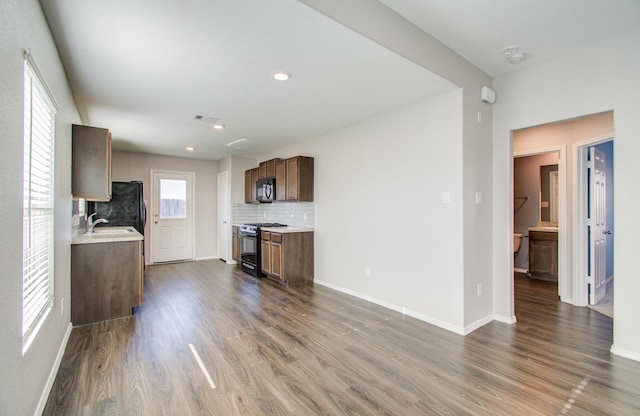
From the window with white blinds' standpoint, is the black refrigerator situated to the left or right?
on its left

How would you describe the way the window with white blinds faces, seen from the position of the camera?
facing to the right of the viewer

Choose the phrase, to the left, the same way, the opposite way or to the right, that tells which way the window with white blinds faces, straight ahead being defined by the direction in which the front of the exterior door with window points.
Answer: to the left
